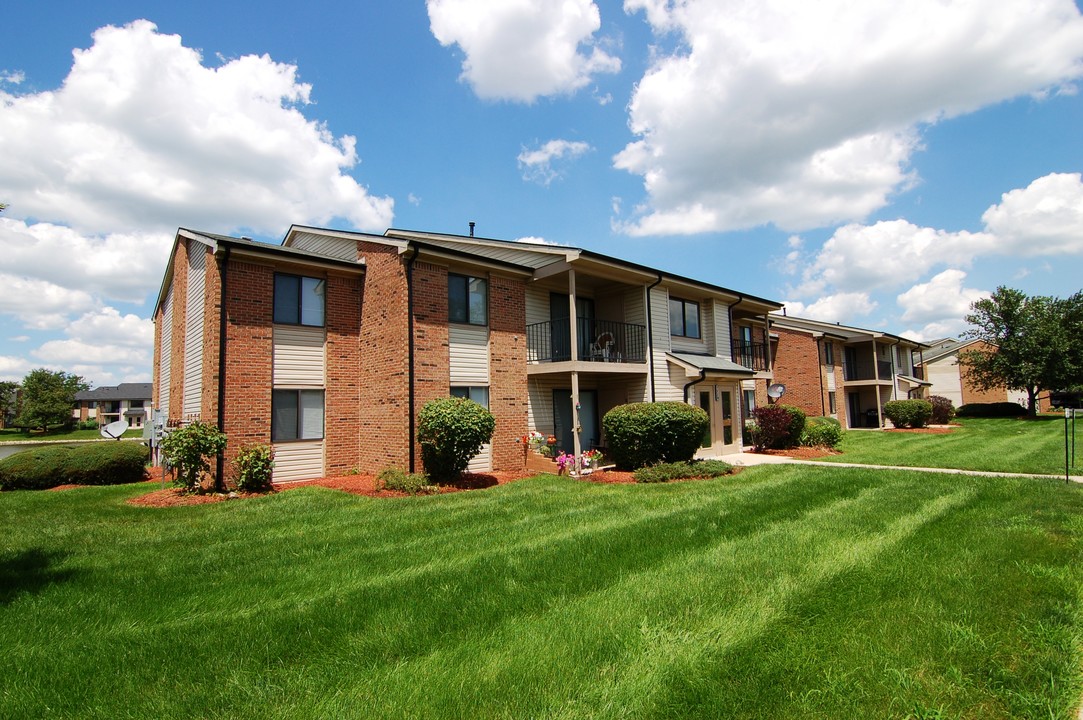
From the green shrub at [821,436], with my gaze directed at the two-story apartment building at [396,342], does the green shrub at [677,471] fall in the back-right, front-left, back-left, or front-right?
front-left

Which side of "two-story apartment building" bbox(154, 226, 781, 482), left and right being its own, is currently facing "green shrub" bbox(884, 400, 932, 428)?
left

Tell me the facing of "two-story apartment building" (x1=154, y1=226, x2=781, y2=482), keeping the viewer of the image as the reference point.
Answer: facing the viewer and to the right of the viewer

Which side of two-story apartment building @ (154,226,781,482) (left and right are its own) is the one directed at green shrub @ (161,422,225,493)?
right

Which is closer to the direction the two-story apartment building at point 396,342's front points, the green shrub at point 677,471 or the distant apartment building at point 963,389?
the green shrub

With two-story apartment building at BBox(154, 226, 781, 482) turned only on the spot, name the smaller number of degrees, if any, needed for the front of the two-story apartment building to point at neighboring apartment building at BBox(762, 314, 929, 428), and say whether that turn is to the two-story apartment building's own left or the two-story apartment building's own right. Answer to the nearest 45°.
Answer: approximately 90° to the two-story apartment building's own left

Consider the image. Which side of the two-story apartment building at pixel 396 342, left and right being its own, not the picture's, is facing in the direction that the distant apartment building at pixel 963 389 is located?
left

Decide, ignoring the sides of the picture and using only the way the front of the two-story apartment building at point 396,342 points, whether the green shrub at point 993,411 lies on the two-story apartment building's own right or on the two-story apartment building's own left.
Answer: on the two-story apartment building's own left

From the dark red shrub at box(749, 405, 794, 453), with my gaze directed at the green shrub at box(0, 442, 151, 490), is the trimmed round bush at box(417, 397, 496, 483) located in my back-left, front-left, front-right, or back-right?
front-left
